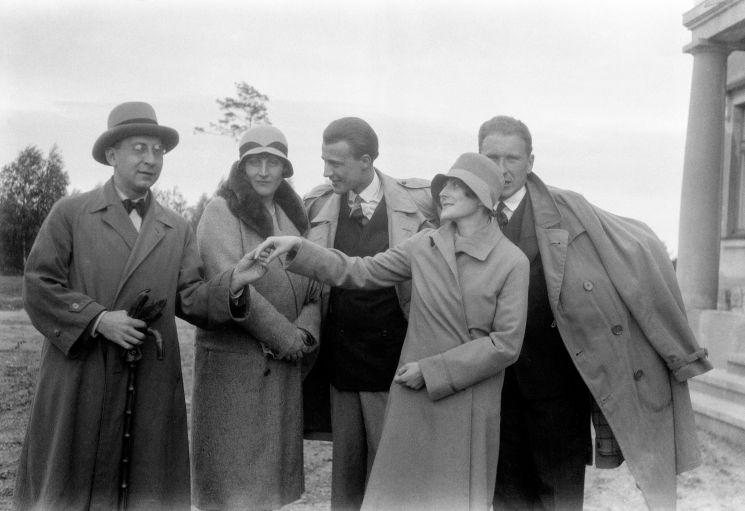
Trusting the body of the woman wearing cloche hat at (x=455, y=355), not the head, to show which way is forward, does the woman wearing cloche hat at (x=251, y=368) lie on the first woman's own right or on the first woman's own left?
on the first woman's own right

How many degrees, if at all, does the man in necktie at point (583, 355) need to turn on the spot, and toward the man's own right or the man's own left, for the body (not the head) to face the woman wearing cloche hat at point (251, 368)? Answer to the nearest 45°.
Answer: approximately 45° to the man's own right

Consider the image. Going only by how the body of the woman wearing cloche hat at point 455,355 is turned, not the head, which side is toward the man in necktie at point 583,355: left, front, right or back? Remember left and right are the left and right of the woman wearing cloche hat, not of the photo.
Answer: back

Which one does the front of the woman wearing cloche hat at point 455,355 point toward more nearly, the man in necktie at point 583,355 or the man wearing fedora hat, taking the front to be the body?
the man wearing fedora hat

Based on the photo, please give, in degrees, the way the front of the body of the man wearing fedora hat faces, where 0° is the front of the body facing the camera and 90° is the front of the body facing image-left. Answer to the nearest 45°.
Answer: approximately 315°

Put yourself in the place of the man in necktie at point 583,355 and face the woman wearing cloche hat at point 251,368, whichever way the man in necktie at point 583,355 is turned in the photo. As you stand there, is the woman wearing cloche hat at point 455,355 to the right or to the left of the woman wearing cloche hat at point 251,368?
left

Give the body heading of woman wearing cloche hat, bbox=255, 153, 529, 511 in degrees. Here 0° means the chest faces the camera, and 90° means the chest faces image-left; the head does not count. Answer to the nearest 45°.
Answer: approximately 45°

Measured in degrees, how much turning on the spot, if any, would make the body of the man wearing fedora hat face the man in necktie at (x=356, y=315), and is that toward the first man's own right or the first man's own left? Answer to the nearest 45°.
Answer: approximately 45° to the first man's own left

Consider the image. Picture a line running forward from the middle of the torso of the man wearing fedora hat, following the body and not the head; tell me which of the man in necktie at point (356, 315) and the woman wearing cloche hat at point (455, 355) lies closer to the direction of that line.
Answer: the woman wearing cloche hat
